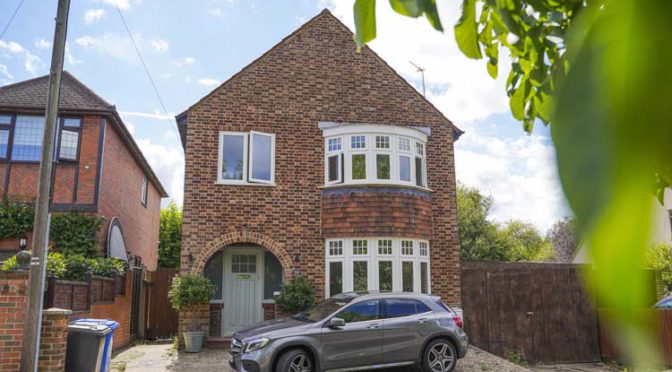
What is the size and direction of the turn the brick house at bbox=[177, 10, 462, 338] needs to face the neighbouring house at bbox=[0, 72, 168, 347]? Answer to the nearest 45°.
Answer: approximately 90° to its right

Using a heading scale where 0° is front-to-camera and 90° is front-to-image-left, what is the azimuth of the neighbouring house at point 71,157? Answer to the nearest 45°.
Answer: approximately 0°

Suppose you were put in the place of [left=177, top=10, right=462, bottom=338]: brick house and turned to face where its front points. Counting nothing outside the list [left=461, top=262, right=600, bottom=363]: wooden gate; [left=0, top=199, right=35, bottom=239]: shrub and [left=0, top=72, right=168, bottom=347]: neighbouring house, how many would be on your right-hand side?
2

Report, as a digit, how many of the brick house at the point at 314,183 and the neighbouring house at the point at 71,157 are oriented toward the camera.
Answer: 2

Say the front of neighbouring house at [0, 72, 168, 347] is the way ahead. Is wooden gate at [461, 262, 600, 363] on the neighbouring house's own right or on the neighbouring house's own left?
on the neighbouring house's own left

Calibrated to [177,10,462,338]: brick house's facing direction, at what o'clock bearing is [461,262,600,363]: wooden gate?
The wooden gate is roughly at 9 o'clock from the brick house.
